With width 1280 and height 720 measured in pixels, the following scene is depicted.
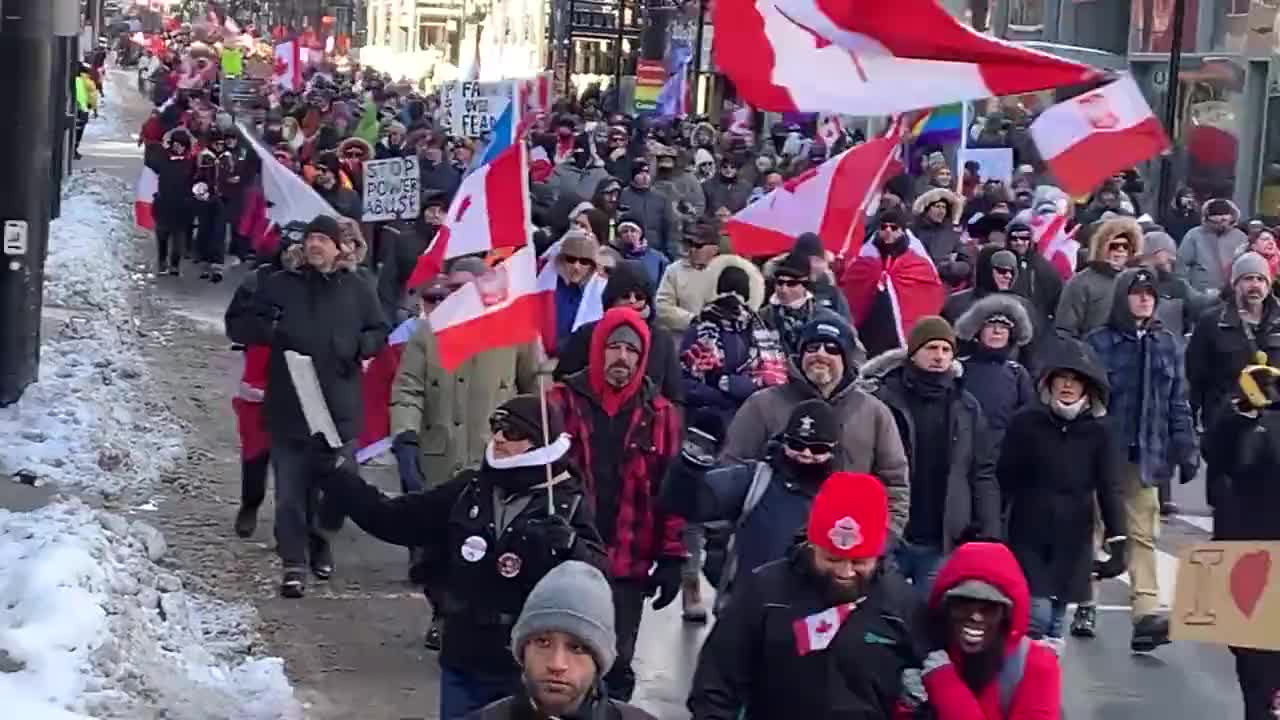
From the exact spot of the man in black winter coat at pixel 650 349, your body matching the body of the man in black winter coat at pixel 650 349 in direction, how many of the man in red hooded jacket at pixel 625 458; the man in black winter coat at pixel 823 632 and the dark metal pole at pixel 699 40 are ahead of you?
2

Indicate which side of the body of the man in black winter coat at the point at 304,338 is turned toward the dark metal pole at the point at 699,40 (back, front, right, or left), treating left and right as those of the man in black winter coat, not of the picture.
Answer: back

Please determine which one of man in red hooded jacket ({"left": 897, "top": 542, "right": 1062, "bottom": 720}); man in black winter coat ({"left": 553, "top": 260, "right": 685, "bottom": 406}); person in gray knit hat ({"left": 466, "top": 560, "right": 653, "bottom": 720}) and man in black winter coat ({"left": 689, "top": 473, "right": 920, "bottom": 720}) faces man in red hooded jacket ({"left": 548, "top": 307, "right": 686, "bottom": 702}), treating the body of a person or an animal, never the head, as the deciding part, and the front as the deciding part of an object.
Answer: man in black winter coat ({"left": 553, "top": 260, "right": 685, "bottom": 406})

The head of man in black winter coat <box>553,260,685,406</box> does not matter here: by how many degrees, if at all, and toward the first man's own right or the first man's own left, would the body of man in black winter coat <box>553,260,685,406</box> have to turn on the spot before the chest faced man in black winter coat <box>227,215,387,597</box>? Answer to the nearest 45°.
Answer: approximately 135° to the first man's own right

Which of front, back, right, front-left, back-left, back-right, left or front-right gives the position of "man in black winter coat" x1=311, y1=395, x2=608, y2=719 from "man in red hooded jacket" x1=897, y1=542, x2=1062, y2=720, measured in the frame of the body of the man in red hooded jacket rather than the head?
back-right

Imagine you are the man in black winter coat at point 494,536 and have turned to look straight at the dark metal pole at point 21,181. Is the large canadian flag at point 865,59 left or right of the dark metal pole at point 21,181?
right

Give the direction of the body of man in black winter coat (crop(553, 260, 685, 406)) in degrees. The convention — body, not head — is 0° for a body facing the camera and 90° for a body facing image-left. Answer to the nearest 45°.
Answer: approximately 0°

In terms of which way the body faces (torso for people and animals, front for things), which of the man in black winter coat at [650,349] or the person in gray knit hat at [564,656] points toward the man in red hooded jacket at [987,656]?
the man in black winter coat
